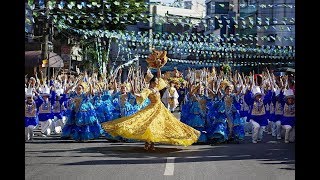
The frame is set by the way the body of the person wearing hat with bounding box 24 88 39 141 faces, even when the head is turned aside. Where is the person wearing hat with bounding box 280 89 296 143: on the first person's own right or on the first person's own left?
on the first person's own left

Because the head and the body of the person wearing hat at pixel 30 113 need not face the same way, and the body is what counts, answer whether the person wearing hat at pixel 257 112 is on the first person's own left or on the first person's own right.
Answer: on the first person's own left

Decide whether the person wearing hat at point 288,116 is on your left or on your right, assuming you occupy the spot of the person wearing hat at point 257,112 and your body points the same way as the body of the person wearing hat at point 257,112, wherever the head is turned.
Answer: on your left

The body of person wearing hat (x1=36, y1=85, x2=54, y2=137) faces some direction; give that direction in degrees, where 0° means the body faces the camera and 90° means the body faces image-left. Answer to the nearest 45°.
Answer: approximately 0°

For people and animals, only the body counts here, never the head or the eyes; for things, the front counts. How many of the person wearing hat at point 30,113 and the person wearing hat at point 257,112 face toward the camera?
2

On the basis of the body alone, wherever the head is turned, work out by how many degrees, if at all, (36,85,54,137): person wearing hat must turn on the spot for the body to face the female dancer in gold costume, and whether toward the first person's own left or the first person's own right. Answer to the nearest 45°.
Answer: approximately 45° to the first person's own left

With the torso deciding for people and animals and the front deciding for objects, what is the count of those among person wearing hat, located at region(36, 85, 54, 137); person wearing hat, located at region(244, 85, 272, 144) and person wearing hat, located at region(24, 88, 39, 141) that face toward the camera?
3

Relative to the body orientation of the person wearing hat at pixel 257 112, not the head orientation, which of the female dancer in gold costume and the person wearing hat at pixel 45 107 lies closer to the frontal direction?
the female dancer in gold costume

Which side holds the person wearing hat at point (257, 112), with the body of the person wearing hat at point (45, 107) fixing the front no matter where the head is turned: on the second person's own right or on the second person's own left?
on the second person's own left
